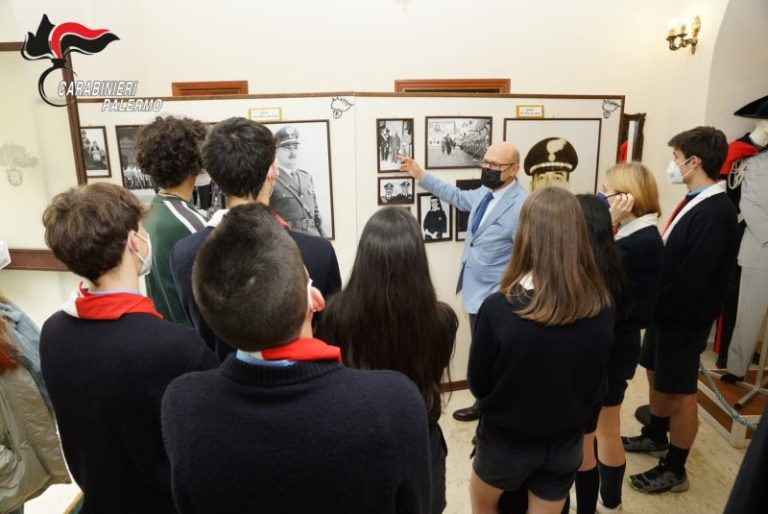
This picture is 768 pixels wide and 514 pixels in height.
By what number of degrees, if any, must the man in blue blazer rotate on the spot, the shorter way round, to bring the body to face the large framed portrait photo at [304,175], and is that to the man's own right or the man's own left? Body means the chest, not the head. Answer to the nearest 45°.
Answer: approximately 45° to the man's own right

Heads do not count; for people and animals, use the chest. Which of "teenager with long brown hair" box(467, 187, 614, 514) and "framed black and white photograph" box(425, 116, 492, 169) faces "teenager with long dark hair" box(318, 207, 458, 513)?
the framed black and white photograph

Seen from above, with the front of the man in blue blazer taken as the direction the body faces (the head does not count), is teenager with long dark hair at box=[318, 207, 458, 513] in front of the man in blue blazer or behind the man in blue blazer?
in front

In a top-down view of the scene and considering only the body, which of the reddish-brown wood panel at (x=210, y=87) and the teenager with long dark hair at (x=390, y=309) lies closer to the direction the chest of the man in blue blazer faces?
the teenager with long dark hair

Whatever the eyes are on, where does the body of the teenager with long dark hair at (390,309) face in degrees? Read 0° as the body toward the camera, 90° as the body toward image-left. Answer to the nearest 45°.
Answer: approximately 180°

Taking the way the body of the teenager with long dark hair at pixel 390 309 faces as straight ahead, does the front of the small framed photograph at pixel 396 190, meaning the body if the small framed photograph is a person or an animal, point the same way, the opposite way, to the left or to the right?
the opposite way

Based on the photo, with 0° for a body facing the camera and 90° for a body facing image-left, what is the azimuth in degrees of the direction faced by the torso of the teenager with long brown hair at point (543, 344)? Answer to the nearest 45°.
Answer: approximately 180°

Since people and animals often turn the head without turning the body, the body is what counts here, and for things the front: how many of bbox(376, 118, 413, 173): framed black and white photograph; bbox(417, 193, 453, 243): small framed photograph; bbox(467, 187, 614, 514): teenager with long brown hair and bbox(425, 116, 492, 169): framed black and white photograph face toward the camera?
3

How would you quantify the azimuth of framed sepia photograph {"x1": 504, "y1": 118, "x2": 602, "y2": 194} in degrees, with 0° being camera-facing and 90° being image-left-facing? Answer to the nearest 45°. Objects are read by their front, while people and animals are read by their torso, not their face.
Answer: approximately 0°

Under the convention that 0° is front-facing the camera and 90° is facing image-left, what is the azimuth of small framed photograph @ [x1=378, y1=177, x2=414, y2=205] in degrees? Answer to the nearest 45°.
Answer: approximately 0°

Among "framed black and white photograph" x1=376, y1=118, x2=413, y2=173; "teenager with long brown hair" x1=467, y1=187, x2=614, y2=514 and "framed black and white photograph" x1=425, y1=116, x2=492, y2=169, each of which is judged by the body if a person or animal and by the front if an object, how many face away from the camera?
1

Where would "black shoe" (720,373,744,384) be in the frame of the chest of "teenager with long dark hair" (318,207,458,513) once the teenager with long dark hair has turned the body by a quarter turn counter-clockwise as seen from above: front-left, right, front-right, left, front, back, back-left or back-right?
back-right

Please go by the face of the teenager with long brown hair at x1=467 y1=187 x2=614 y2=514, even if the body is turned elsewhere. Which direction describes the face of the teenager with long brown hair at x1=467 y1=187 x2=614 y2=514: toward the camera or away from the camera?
away from the camera

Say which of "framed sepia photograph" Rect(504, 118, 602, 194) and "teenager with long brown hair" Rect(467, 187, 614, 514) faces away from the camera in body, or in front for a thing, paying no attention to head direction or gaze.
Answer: the teenager with long brown hair
